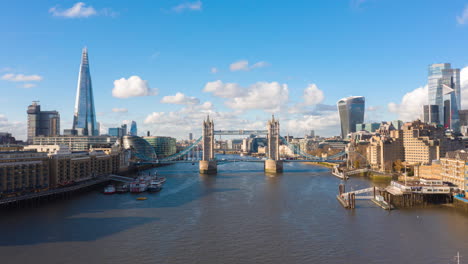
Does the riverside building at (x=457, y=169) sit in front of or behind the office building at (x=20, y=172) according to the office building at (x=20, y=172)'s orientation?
in front

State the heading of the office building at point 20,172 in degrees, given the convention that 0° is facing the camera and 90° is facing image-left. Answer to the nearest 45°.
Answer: approximately 315°
